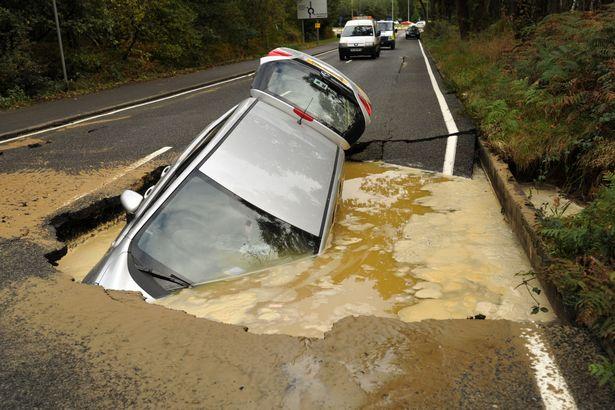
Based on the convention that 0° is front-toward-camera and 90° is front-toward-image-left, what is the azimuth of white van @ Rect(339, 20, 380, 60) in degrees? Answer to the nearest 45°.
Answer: approximately 0°
